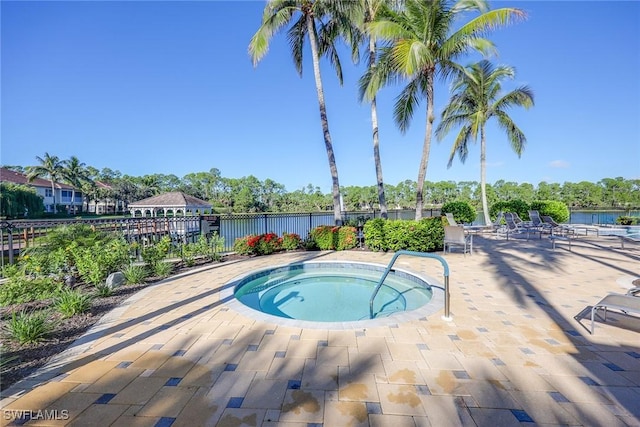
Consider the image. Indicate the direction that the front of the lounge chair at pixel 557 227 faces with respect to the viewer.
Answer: facing to the right of the viewer

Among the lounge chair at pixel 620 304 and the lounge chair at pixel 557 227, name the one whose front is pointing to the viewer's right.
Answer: the lounge chair at pixel 557 227

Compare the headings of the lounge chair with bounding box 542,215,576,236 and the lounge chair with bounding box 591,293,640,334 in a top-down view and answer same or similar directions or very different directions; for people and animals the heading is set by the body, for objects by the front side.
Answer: very different directions

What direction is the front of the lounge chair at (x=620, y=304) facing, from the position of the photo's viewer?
facing to the left of the viewer

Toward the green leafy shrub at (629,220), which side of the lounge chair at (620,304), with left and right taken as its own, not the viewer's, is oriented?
right

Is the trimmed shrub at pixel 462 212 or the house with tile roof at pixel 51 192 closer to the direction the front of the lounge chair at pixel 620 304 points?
the house with tile roof

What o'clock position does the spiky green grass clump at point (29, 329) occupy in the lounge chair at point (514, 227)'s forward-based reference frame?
The spiky green grass clump is roughly at 2 o'clock from the lounge chair.

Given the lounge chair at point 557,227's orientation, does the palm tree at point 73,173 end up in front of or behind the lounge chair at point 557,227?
behind

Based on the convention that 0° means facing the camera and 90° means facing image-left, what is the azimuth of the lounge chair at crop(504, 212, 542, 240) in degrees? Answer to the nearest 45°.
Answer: approximately 315°

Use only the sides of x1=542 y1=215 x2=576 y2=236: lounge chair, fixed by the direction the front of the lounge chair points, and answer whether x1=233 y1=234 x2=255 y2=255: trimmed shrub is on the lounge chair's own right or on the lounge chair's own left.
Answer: on the lounge chair's own right

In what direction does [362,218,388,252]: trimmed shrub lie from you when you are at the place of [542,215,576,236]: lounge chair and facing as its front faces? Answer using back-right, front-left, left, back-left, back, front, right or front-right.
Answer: back-right
